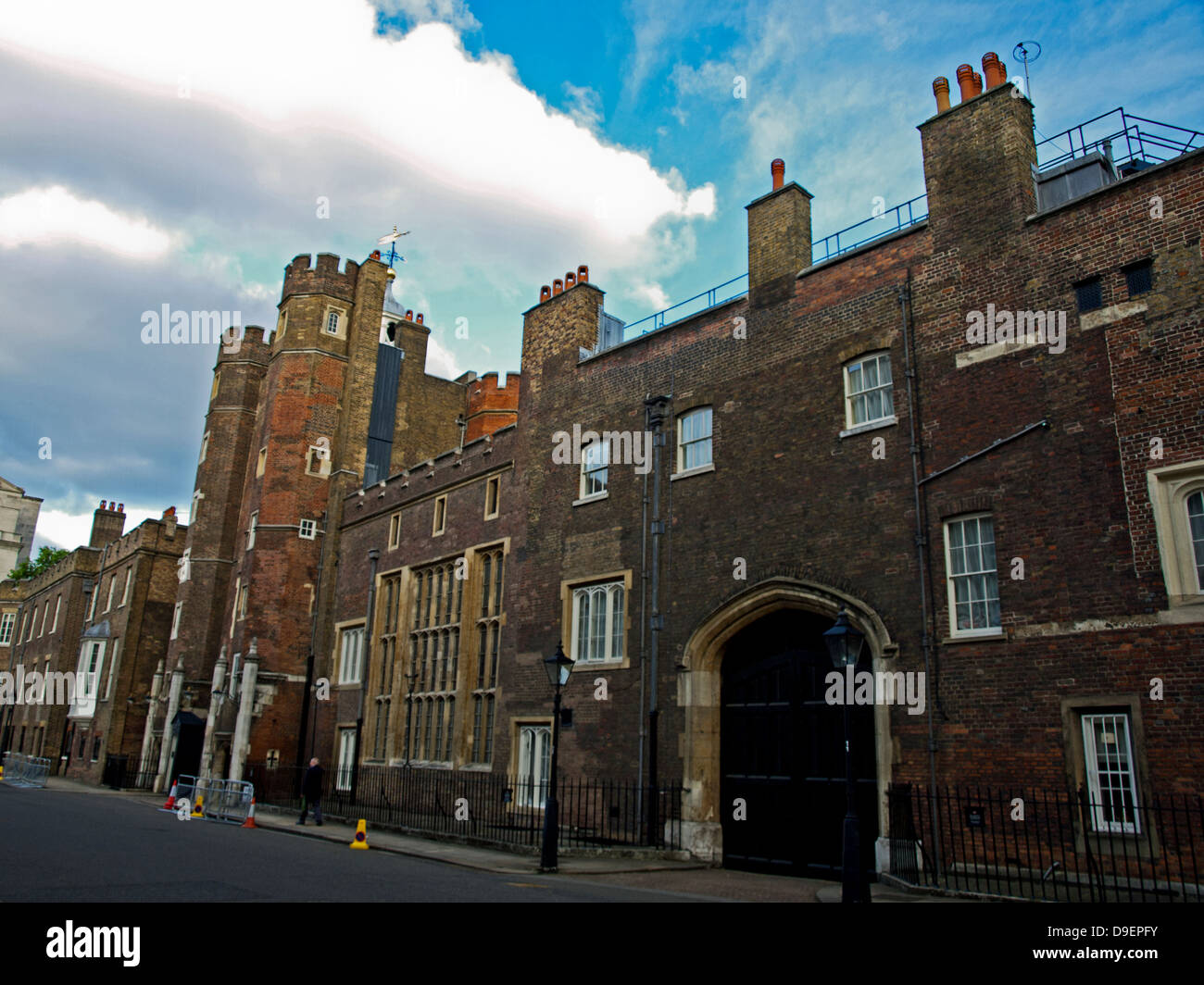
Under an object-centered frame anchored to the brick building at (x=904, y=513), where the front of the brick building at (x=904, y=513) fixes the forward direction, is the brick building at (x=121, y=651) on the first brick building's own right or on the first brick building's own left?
on the first brick building's own right

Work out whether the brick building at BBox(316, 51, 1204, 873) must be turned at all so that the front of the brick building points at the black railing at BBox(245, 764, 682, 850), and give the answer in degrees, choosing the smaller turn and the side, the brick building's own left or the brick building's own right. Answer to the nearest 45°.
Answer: approximately 90° to the brick building's own right

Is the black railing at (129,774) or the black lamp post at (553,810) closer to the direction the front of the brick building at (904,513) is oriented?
the black lamp post

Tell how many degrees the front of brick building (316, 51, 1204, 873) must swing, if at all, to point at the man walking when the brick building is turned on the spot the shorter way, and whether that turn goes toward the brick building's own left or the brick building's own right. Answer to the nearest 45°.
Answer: approximately 90° to the brick building's own right

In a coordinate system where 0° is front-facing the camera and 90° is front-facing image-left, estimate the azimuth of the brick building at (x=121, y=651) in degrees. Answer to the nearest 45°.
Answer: approximately 45°

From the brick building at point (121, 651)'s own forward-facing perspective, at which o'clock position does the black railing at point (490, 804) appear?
The black railing is roughly at 10 o'clock from the brick building.

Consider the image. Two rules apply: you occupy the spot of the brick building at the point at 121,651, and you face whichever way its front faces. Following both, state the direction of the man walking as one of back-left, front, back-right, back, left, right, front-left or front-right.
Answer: front-left

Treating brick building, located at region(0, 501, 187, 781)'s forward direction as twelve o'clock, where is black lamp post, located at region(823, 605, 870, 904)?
The black lamp post is roughly at 10 o'clock from the brick building.
